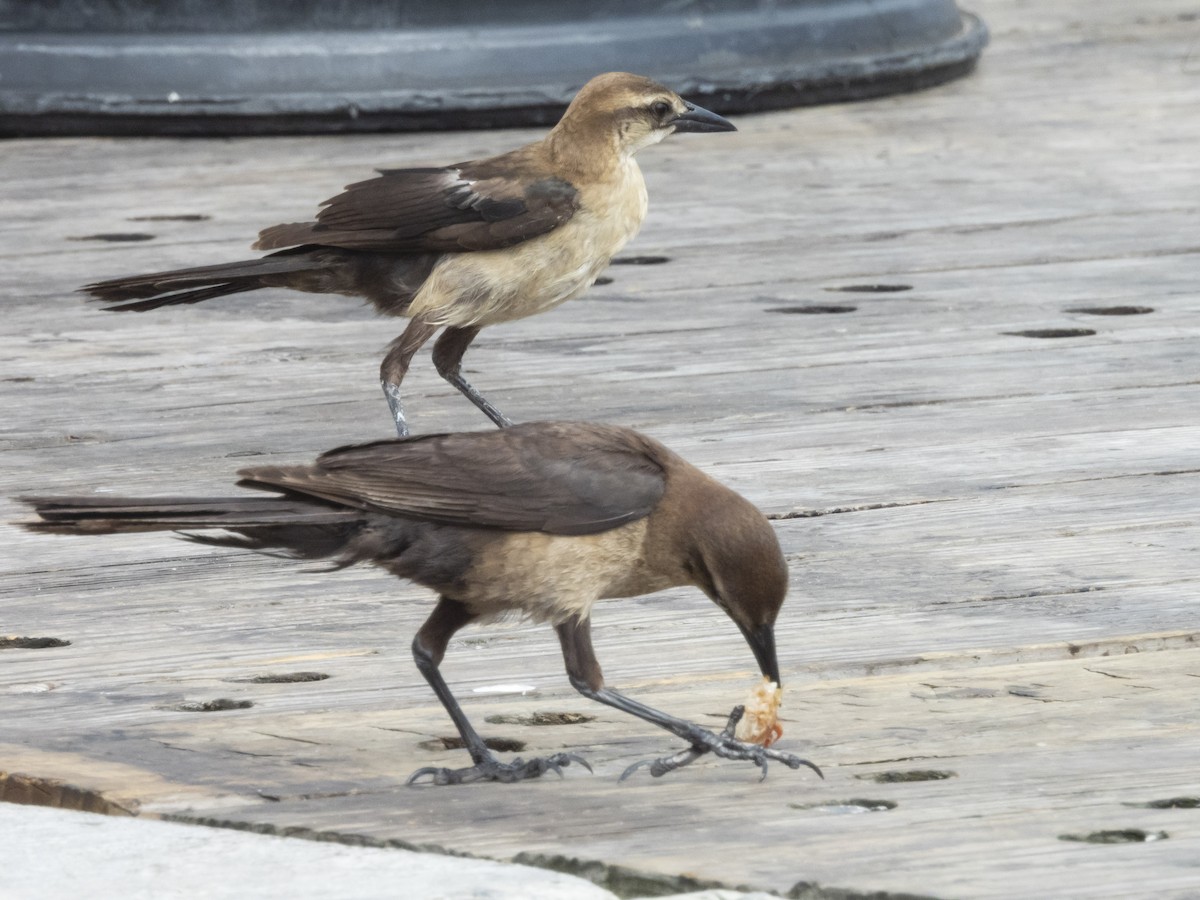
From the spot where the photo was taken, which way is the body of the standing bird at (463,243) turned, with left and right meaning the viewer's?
facing to the right of the viewer

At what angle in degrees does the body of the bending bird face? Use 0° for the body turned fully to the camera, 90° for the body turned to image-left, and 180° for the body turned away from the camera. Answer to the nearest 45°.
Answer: approximately 270°

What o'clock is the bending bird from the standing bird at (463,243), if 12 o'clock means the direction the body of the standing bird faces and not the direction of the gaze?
The bending bird is roughly at 3 o'clock from the standing bird.

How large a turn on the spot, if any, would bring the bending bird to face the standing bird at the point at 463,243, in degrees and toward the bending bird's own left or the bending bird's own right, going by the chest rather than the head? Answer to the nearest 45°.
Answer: approximately 90° to the bending bird's own left

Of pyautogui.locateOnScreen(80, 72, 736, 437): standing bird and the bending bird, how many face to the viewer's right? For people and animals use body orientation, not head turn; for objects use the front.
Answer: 2
